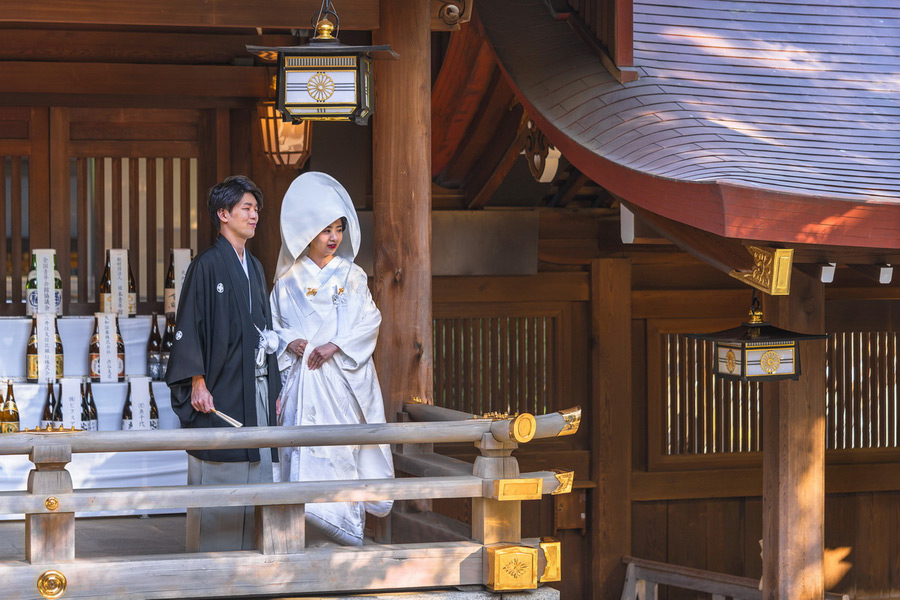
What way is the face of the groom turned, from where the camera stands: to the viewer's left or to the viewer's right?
to the viewer's right

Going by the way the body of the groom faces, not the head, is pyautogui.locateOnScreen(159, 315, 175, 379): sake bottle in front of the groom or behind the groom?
behind

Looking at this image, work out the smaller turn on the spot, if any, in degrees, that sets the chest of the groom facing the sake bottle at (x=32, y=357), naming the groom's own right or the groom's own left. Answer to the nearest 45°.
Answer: approximately 180°

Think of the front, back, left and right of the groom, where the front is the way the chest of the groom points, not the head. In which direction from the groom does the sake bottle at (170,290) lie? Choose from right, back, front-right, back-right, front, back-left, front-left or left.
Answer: back-left

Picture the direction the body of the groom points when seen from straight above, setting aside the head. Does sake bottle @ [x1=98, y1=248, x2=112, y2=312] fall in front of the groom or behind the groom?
behind

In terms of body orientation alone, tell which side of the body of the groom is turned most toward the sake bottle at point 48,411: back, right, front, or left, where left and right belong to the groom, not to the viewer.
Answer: back

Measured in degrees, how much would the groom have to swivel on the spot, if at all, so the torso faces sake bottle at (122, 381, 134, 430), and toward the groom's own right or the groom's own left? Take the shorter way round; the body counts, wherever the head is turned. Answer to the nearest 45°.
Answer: approximately 135° to the groom's own left

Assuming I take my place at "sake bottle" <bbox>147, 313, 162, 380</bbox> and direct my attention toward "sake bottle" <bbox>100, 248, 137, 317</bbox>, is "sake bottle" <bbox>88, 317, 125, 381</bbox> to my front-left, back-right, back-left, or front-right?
front-left

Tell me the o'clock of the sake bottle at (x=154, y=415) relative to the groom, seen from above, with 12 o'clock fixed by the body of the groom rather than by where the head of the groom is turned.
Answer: The sake bottle is roughly at 7 o'clock from the groom.

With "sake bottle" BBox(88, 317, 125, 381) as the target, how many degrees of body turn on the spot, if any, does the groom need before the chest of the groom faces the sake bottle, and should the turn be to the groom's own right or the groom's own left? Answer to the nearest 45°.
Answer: approximately 135° to the groom's own left

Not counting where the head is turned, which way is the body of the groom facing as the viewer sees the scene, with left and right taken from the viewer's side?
facing the viewer and to the right of the viewer

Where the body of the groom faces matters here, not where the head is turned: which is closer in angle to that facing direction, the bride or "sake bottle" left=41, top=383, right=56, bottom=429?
the bride

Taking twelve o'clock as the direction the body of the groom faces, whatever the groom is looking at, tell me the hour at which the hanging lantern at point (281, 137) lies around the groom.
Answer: The hanging lantern is roughly at 8 o'clock from the groom.

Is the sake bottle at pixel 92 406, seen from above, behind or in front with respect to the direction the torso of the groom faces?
behind
